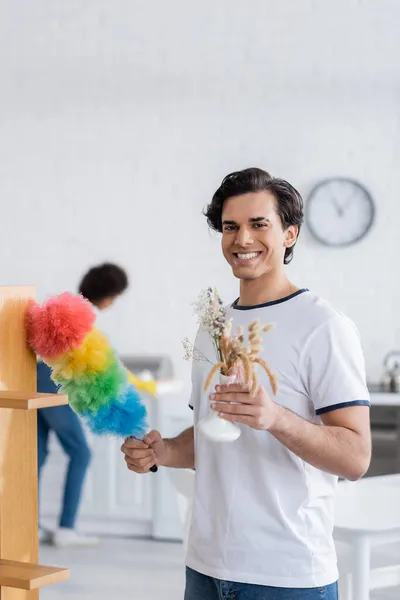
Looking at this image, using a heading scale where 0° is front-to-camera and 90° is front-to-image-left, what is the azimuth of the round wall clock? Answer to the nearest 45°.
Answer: approximately 0°

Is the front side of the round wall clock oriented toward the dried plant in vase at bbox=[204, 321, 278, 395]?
yes

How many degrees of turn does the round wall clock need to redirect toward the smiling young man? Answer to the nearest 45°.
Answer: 0° — it already faces them

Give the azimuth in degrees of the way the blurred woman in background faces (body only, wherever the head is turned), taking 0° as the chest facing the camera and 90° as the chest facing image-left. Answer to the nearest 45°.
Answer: approximately 270°

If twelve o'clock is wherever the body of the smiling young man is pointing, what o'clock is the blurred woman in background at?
The blurred woman in background is roughly at 4 o'clock from the smiling young man.

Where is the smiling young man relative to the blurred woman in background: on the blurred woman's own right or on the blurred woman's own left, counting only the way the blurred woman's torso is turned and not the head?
on the blurred woman's own right

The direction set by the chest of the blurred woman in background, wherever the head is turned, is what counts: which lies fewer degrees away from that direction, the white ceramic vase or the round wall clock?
the round wall clock

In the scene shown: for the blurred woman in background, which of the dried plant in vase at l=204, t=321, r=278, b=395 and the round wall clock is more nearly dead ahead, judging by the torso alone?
the round wall clock

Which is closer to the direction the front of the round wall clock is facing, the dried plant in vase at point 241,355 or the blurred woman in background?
the dried plant in vase

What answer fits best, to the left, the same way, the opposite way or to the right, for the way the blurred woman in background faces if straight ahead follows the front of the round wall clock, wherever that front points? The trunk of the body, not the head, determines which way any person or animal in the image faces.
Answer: to the left

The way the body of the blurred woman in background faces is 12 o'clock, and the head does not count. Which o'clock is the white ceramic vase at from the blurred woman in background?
The white ceramic vase is roughly at 3 o'clock from the blurred woman in background.

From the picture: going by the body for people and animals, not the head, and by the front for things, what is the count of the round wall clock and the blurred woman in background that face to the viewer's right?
1
